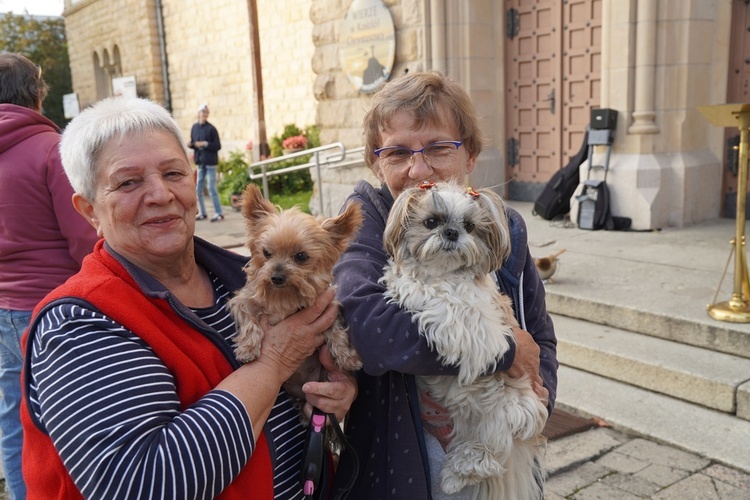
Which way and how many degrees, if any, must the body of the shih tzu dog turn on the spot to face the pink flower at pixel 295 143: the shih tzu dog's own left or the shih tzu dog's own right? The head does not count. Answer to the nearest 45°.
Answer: approximately 180°

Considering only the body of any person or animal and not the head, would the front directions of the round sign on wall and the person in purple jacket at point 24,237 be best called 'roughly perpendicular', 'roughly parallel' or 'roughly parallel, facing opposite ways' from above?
roughly perpendicular

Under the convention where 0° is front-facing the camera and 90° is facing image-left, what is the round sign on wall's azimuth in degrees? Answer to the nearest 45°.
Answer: approximately 45°

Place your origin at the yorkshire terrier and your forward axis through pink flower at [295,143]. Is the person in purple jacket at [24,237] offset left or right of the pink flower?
left

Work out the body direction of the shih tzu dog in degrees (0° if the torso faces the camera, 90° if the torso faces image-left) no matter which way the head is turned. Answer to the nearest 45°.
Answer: approximately 0°

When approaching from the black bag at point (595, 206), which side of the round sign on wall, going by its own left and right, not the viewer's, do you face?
left

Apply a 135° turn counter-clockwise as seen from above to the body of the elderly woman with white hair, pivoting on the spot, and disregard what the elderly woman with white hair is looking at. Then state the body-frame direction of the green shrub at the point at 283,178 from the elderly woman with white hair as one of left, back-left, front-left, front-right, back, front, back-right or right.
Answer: front

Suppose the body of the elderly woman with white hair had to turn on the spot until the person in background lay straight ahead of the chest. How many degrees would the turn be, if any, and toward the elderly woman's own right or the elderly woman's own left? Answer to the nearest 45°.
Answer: approximately 135° to the elderly woman's own left

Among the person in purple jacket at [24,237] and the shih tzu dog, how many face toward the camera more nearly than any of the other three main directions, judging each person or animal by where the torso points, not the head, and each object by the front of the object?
1

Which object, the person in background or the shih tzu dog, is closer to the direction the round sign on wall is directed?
the shih tzu dog
